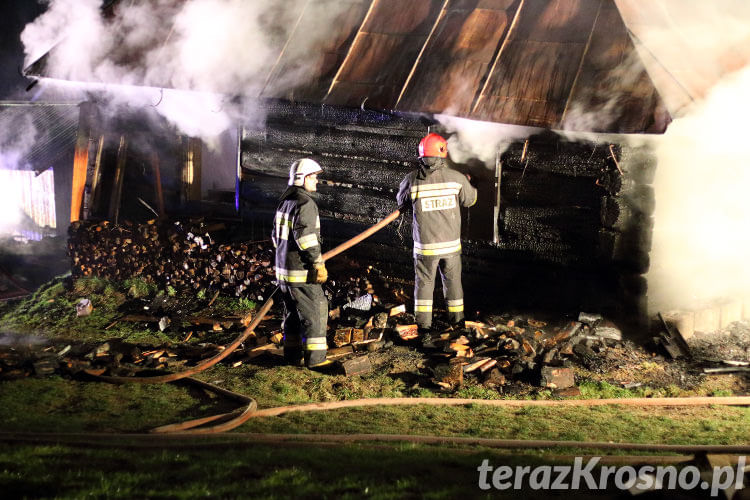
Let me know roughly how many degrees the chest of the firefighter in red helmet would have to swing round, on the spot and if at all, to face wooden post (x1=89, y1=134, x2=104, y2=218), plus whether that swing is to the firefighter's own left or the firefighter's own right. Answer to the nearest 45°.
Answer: approximately 45° to the firefighter's own left

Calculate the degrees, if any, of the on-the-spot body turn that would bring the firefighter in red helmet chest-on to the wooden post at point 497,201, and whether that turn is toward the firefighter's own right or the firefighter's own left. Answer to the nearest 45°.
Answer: approximately 45° to the firefighter's own right

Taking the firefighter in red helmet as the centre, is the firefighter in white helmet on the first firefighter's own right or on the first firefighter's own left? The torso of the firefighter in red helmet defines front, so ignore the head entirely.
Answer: on the first firefighter's own left

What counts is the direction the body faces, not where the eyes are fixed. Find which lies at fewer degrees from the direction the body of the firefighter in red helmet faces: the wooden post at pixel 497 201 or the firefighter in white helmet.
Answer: the wooden post

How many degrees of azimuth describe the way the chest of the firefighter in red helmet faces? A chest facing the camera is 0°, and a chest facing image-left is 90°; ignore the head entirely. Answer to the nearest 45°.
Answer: approximately 180°

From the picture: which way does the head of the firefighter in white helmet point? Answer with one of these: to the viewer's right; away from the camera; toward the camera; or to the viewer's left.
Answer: to the viewer's right

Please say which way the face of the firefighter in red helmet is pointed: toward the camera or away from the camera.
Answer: away from the camera
